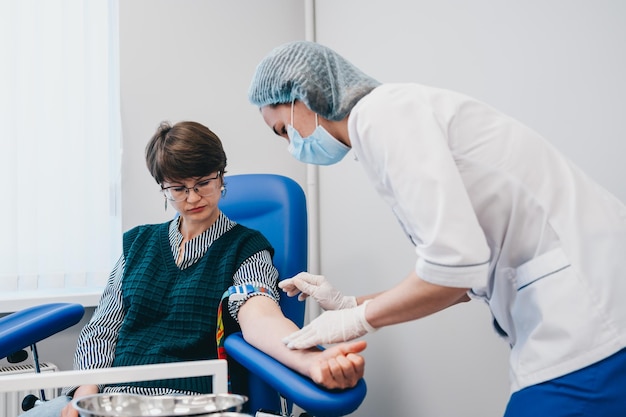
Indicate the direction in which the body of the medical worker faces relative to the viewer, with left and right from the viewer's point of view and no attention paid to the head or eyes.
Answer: facing to the left of the viewer

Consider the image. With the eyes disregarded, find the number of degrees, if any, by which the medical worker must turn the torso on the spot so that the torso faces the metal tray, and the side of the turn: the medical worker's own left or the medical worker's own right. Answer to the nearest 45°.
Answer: approximately 45° to the medical worker's own left

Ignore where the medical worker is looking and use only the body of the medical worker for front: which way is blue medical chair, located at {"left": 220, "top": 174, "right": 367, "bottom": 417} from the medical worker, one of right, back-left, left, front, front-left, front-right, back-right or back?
front-right

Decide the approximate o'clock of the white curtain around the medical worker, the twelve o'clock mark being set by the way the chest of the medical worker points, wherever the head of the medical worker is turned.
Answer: The white curtain is roughly at 1 o'clock from the medical worker.

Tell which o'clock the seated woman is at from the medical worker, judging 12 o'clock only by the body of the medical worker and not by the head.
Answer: The seated woman is roughly at 1 o'clock from the medical worker.
